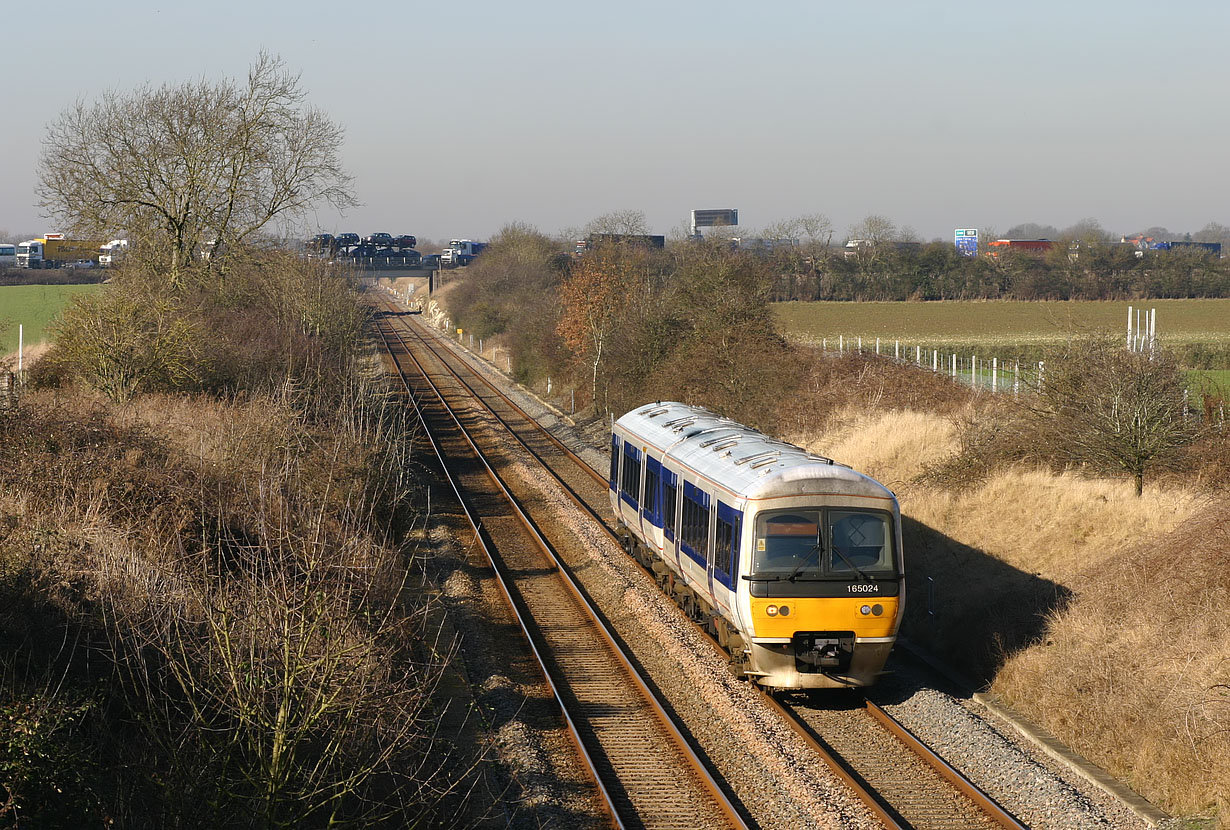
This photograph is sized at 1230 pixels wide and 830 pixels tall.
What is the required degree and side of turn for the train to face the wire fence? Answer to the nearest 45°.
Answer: approximately 180°

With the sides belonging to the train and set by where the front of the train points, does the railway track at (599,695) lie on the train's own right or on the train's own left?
on the train's own right

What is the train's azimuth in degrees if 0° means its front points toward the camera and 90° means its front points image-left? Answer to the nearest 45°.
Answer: approximately 0°

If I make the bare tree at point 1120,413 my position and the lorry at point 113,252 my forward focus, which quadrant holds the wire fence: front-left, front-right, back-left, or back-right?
front-right
